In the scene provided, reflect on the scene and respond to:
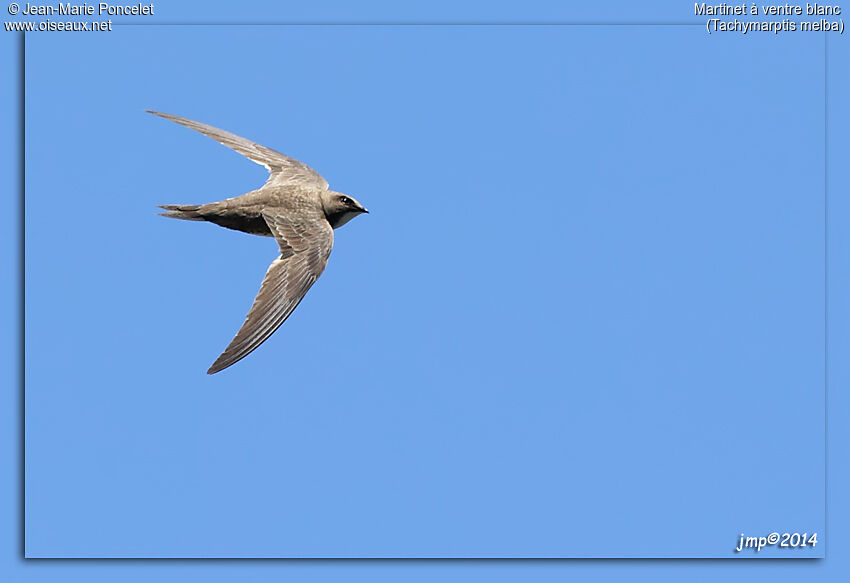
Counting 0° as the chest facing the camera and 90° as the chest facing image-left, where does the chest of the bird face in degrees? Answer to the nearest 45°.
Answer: approximately 270°
